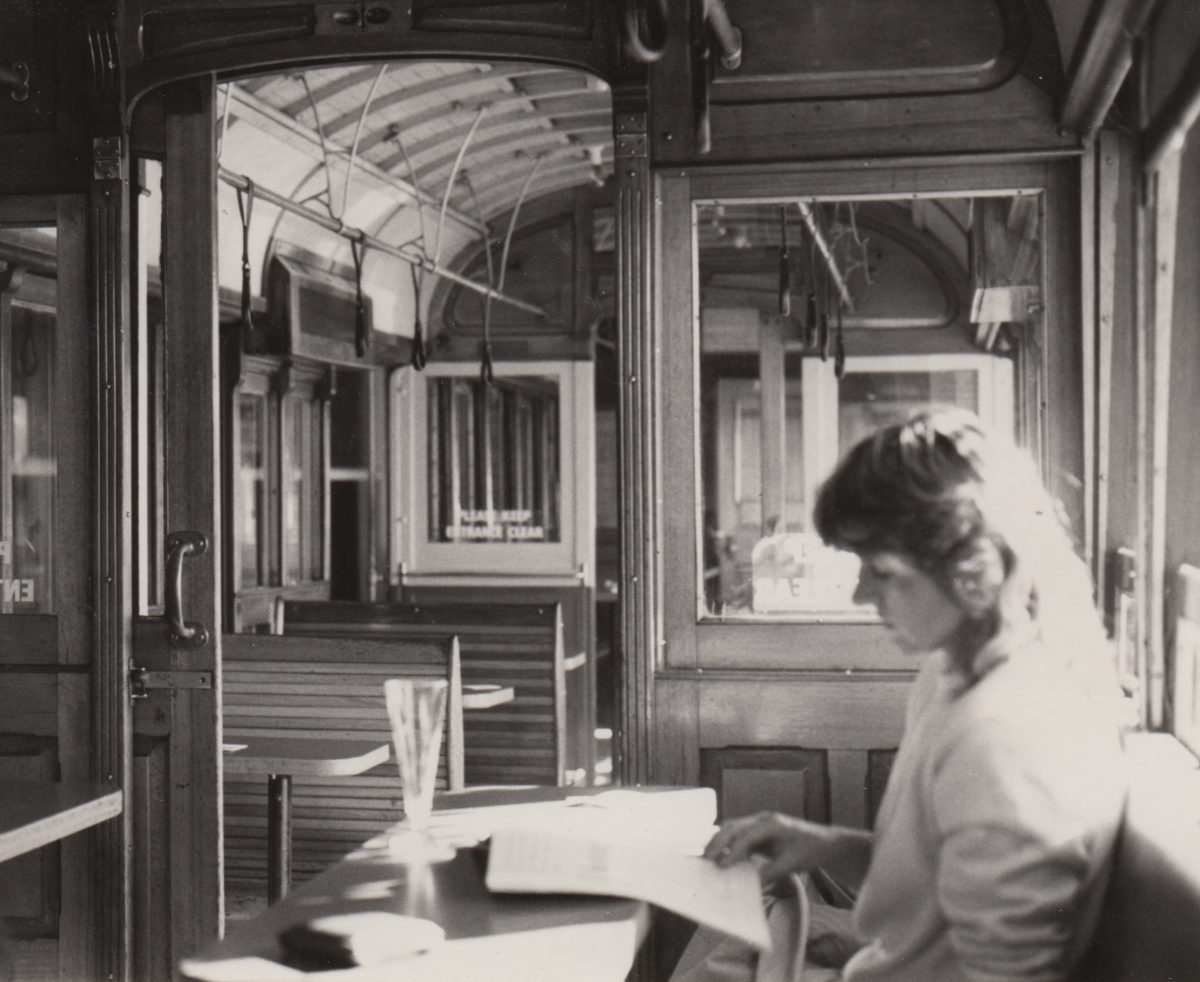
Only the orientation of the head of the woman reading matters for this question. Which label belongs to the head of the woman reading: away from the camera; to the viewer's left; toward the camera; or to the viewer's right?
to the viewer's left

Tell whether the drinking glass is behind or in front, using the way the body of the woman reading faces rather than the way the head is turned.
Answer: in front

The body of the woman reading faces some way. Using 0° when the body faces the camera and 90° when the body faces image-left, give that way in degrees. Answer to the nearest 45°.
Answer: approximately 90°

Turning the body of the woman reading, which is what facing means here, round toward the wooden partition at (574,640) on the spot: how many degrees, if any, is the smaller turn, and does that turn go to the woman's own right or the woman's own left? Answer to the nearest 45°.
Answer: approximately 90° to the woman's own right

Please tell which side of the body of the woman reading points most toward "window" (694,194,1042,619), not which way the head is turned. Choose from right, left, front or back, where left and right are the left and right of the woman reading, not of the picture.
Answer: right

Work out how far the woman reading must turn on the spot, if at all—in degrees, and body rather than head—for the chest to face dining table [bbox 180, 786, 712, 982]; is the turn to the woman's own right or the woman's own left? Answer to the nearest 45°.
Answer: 0° — they already face it

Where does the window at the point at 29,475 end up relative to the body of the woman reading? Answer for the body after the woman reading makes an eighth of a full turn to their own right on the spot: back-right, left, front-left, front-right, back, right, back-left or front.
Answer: front

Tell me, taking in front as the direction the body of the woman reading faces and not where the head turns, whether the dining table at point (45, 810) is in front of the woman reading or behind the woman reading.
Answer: in front

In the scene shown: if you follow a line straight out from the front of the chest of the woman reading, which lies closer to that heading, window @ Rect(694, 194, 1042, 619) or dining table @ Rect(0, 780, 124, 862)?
the dining table

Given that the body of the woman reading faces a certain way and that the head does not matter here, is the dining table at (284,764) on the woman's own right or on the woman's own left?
on the woman's own right

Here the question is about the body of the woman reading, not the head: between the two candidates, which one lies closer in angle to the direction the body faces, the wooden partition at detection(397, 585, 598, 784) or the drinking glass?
the drinking glass

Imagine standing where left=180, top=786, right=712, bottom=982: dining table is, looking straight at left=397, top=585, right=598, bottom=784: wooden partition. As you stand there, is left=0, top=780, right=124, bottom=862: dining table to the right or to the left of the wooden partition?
left
